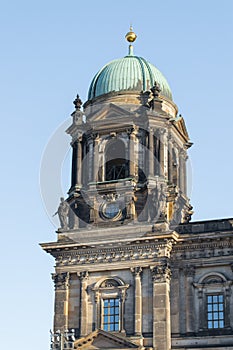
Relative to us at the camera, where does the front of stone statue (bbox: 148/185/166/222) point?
facing the viewer and to the right of the viewer
